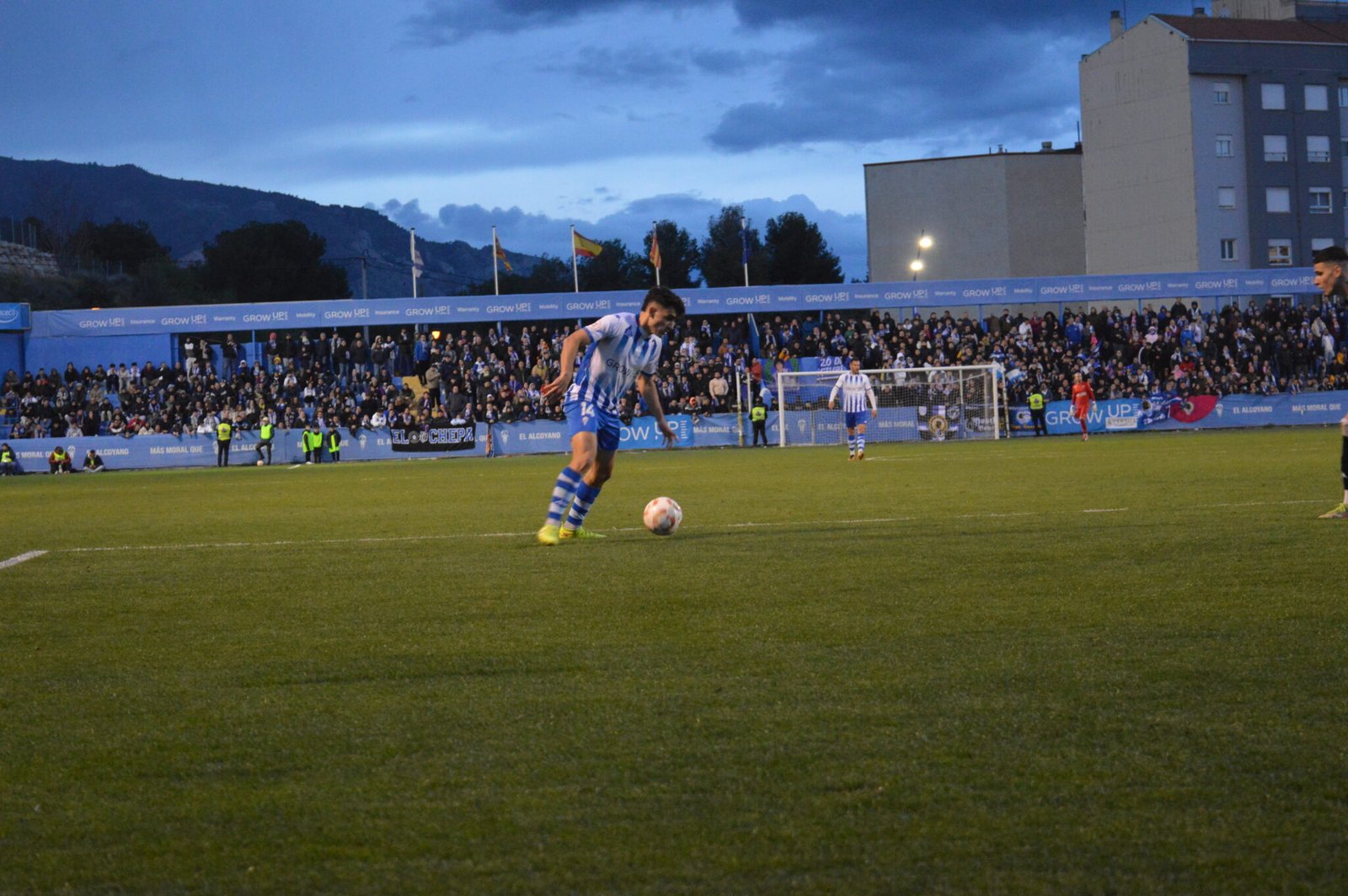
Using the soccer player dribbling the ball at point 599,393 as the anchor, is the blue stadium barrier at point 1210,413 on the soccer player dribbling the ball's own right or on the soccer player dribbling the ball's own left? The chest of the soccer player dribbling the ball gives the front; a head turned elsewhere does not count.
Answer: on the soccer player dribbling the ball's own left

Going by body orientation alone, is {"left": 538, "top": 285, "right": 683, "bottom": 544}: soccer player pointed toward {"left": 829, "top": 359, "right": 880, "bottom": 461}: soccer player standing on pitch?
no

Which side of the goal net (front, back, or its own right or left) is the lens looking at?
front

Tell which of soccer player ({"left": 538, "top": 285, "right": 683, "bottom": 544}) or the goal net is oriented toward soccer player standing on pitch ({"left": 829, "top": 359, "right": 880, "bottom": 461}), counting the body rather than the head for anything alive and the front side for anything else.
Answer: the goal net

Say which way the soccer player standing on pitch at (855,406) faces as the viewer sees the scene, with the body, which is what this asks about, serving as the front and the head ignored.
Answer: toward the camera

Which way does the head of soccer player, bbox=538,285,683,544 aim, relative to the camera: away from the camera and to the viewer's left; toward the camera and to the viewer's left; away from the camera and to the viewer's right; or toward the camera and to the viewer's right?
toward the camera and to the viewer's right

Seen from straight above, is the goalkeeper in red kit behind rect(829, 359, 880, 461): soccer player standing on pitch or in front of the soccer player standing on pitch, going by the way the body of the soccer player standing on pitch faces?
behind

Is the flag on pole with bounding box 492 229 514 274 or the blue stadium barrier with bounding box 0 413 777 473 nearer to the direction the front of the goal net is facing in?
the blue stadium barrier

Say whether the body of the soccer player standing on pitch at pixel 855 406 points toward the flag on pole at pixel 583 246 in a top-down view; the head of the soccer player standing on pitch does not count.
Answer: no

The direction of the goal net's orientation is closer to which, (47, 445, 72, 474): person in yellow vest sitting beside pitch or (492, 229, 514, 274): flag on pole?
the person in yellow vest sitting beside pitch

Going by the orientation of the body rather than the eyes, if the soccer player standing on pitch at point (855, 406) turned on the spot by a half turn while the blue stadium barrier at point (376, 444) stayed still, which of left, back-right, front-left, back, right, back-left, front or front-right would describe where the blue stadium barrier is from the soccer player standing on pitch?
front-left

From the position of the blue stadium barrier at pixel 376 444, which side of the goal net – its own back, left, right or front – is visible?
right

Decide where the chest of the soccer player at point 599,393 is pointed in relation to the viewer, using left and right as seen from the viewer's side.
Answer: facing the viewer and to the right of the viewer

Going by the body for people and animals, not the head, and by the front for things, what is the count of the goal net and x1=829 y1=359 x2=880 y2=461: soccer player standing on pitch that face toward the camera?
2

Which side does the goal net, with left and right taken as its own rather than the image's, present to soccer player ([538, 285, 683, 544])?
front
